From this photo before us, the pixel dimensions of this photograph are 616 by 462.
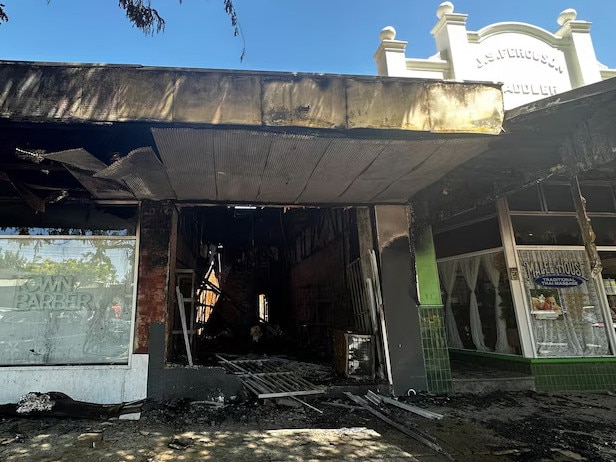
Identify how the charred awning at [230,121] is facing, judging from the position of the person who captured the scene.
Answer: facing the viewer

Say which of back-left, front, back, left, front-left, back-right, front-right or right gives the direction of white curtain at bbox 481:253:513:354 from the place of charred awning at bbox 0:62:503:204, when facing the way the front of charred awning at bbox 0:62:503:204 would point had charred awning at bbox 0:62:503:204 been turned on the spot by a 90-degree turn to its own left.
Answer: front-left

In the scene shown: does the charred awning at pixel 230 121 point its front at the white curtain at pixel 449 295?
no

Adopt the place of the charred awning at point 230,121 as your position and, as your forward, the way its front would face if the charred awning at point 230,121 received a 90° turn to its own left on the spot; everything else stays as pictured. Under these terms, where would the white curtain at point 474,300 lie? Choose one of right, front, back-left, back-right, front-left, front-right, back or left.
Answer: front-left

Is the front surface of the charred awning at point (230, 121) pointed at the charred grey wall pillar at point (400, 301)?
no
